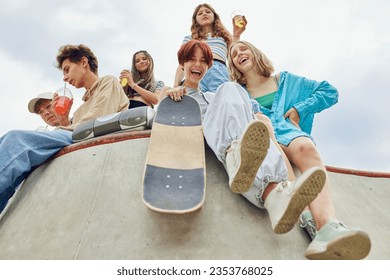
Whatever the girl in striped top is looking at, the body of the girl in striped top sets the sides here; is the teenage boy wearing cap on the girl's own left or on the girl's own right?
on the girl's own right

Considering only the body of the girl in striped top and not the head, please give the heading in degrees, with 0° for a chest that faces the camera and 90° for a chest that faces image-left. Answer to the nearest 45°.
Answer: approximately 0°
